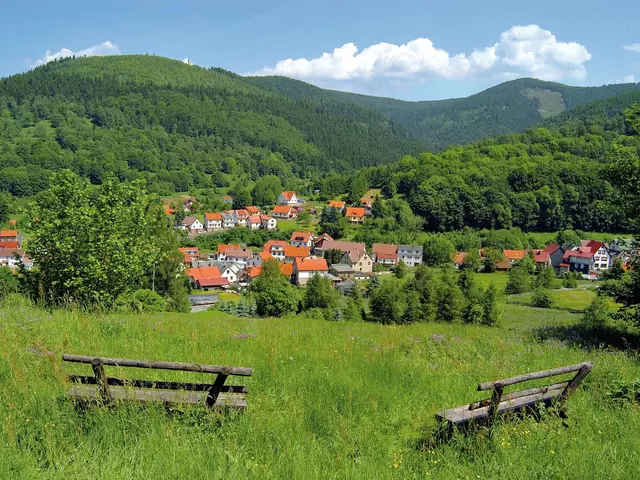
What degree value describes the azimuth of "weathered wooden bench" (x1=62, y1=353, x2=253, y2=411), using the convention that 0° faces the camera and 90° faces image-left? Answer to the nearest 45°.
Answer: approximately 180°

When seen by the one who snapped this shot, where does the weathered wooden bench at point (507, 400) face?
facing away from the viewer and to the left of the viewer

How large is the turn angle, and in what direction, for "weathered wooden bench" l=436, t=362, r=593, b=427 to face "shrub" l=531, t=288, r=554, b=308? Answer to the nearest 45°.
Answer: approximately 45° to its right
